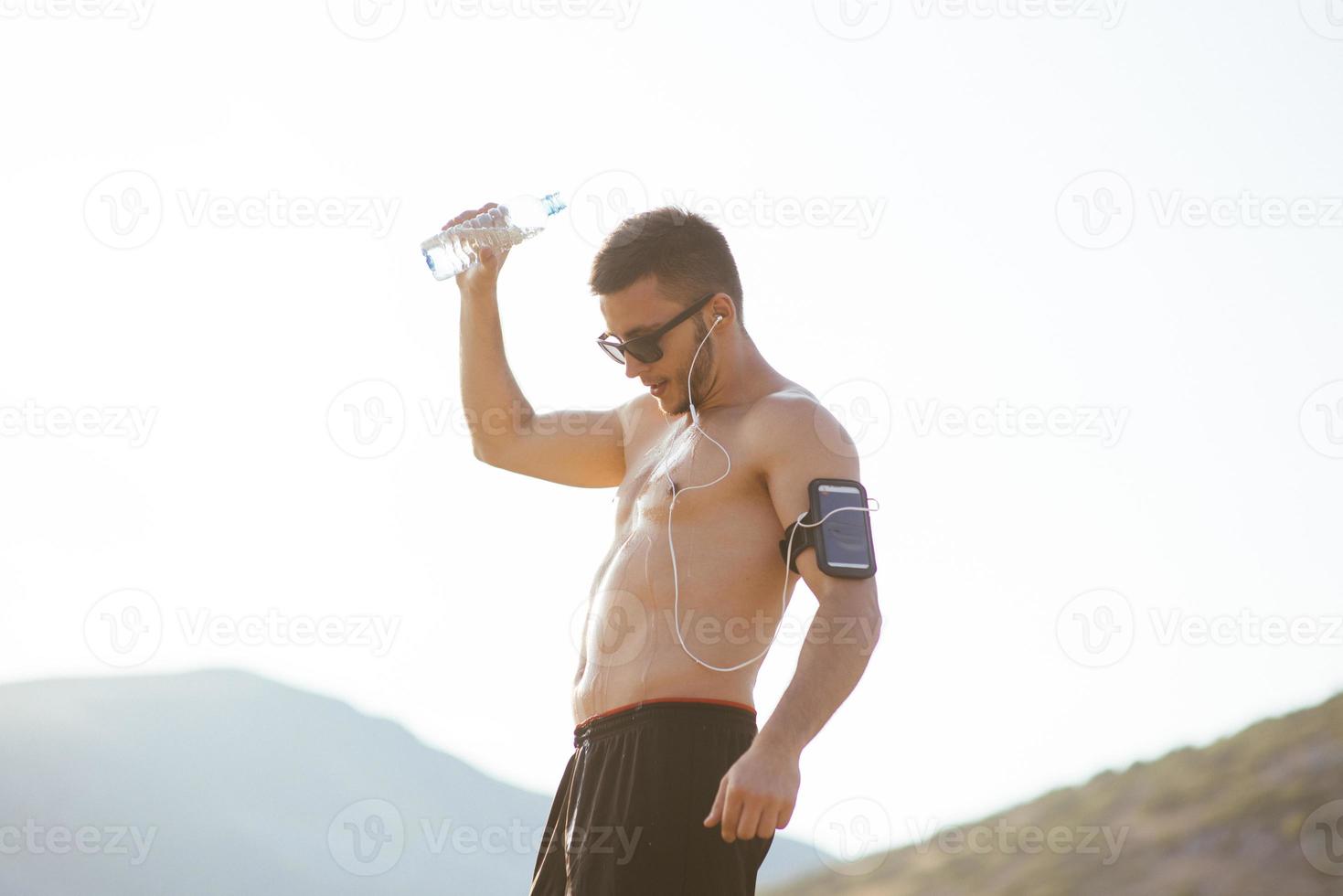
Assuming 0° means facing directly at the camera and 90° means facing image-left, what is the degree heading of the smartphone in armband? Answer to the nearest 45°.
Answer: approximately 0°
